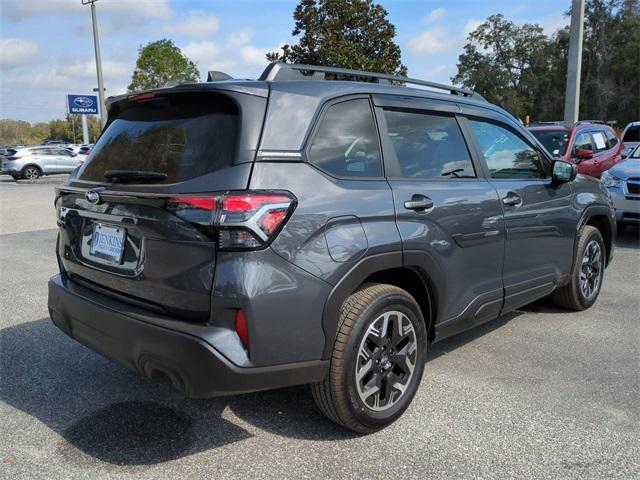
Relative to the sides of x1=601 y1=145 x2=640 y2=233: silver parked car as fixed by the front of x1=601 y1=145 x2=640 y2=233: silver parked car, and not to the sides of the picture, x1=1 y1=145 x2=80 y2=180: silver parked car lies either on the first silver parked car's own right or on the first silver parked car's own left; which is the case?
on the first silver parked car's own right

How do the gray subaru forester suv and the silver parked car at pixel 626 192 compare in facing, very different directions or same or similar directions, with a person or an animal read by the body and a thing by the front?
very different directions

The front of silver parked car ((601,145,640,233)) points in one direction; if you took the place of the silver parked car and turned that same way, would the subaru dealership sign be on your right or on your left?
on your right

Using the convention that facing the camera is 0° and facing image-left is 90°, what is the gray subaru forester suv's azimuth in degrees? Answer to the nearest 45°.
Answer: approximately 225°

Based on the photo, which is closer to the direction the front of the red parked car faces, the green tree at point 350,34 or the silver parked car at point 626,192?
the silver parked car

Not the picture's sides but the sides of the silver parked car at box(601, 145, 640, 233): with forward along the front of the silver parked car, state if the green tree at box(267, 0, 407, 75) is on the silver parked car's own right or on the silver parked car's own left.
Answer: on the silver parked car's own right

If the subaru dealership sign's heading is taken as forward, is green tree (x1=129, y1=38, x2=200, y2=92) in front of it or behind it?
behind

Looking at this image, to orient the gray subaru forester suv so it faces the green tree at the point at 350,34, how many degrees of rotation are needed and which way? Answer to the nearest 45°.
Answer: approximately 45° to its left

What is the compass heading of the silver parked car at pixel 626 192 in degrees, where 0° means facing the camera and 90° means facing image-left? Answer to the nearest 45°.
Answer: approximately 45°

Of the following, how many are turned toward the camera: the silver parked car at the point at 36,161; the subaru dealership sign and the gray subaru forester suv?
1

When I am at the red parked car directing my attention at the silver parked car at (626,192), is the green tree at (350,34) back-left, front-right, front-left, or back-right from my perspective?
back-right

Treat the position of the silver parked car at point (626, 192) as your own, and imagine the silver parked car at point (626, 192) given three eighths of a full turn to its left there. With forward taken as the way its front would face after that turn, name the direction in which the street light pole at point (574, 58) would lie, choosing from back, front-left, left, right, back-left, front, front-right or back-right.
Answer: left

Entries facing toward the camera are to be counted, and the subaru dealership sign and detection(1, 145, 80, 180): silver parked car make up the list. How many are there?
1

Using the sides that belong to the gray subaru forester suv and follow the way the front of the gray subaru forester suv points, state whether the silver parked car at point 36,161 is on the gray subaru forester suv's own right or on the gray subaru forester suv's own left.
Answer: on the gray subaru forester suv's own left
